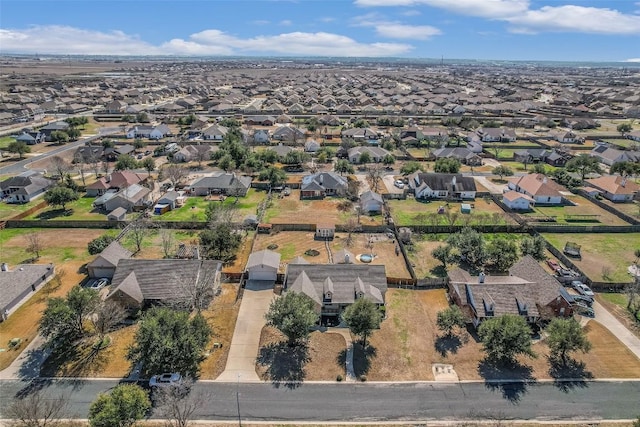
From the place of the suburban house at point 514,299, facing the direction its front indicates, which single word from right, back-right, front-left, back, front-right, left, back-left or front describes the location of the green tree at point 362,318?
front-right

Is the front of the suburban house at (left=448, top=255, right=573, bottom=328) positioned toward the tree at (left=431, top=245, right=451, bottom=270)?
no

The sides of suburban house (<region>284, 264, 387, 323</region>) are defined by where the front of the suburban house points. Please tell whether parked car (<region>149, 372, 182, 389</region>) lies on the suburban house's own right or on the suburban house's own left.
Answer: on the suburban house's own right

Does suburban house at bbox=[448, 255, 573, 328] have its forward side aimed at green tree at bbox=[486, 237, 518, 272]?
no

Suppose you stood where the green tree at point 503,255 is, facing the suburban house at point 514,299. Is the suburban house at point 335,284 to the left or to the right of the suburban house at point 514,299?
right

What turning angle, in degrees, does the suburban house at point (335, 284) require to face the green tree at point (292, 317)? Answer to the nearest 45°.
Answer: approximately 45° to its right

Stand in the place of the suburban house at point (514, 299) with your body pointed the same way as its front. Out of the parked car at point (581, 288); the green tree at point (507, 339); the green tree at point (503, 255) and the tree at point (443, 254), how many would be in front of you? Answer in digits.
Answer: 1

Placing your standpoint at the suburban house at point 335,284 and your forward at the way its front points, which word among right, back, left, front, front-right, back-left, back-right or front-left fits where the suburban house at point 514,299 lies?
left

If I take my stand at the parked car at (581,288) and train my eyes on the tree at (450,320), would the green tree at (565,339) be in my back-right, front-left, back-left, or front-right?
front-left

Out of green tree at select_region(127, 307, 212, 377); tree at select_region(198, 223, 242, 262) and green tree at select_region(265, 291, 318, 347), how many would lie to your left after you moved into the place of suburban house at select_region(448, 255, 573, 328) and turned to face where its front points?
0

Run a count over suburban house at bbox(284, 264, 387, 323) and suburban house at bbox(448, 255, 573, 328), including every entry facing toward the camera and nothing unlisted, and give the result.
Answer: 2

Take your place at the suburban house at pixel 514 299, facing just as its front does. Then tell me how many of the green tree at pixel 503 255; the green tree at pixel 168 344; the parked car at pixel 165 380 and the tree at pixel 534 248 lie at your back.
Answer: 2

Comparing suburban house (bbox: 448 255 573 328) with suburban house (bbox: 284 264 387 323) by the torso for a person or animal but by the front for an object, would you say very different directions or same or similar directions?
same or similar directions

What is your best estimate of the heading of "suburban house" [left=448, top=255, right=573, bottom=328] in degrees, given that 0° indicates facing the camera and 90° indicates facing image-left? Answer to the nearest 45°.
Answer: approximately 0°

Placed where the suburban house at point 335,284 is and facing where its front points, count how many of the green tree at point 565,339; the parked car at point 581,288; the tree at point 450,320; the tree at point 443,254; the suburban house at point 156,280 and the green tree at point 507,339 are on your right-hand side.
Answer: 1

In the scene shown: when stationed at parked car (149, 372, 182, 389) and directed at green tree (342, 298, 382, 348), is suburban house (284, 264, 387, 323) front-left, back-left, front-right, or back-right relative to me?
front-left

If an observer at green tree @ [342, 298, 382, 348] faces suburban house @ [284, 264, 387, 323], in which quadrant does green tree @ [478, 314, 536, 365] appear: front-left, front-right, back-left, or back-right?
back-right

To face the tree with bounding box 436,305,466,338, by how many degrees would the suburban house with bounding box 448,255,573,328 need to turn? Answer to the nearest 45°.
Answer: approximately 45° to its right

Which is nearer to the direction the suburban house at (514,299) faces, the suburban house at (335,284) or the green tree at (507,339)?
the green tree

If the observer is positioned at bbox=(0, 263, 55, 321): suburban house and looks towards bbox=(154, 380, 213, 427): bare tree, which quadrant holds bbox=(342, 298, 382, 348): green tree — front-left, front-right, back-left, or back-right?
front-left

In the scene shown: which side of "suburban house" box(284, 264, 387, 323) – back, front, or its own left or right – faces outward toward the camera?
front
